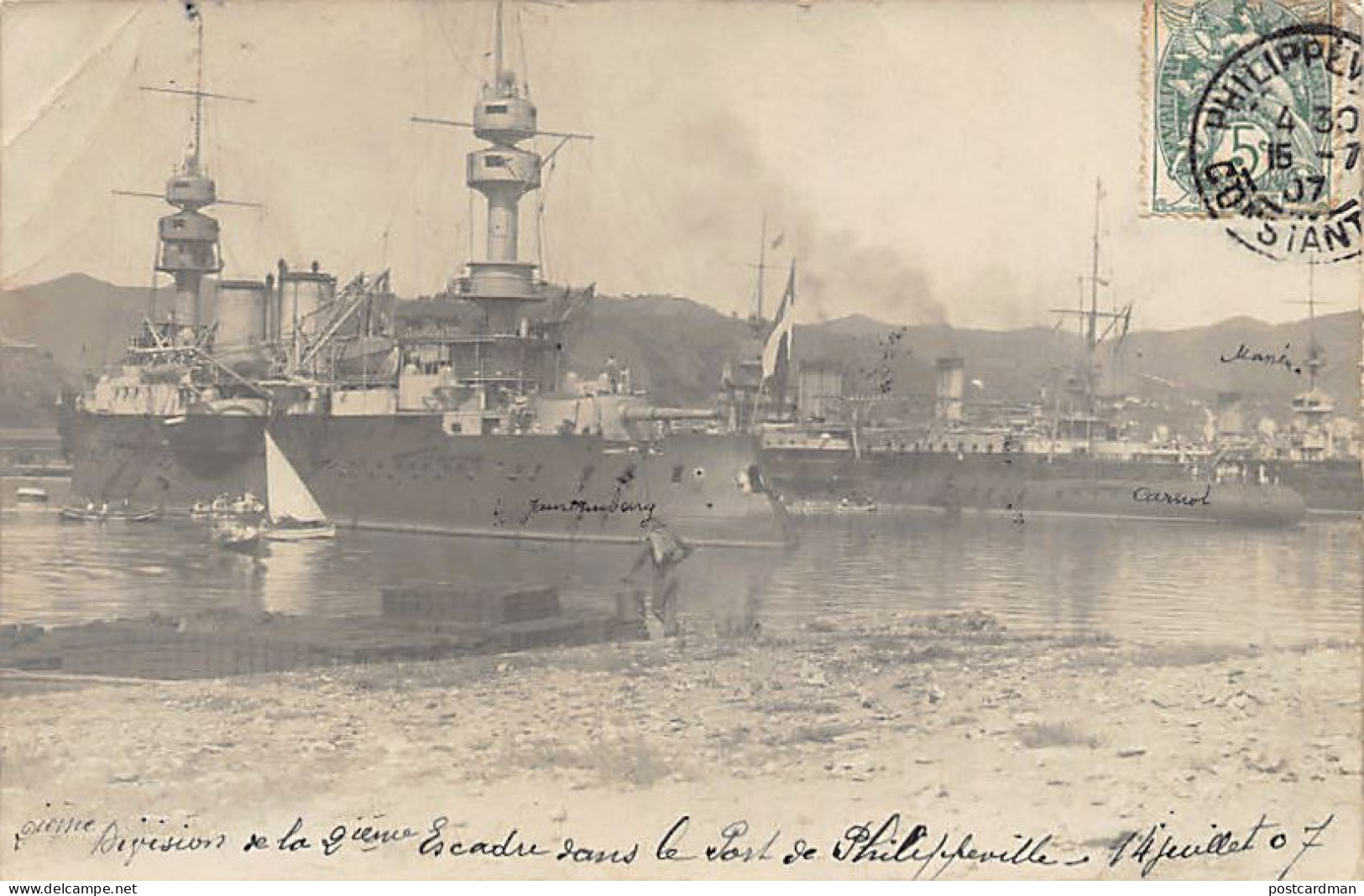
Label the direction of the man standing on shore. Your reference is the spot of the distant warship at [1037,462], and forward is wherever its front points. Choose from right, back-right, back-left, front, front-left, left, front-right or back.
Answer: back-right

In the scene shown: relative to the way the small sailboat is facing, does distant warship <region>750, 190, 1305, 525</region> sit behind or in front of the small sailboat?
behind

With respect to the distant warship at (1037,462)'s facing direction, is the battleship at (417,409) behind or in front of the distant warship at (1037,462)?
behind

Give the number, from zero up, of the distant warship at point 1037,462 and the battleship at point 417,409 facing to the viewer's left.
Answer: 0

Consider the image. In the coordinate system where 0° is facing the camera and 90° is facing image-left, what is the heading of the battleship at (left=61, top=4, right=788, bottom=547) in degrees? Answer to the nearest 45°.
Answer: approximately 315°

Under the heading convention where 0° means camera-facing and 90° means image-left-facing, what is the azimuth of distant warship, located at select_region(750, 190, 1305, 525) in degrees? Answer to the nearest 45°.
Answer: approximately 270°

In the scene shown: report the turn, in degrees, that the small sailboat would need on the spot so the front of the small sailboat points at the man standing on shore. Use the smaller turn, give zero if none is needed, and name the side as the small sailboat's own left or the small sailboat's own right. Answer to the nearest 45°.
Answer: approximately 135° to the small sailboat's own left

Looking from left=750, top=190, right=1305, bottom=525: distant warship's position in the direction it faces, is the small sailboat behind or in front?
behind

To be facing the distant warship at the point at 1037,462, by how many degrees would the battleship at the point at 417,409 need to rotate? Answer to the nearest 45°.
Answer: approximately 45° to its left

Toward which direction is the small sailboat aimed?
to the viewer's left
